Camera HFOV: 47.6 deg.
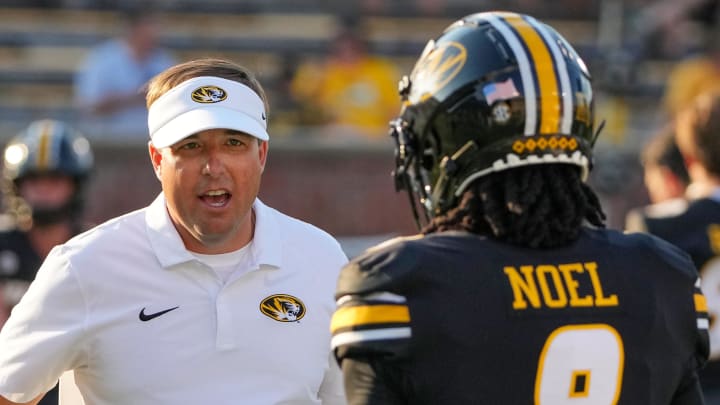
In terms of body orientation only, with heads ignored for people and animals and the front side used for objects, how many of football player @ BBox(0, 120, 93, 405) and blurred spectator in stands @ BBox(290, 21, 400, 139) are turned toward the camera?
2

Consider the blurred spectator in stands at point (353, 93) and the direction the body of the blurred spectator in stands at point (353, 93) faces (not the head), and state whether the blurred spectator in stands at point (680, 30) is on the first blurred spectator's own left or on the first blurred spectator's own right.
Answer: on the first blurred spectator's own left

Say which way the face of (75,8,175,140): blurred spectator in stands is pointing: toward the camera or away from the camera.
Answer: toward the camera

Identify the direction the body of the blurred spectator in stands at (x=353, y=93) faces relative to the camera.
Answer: toward the camera

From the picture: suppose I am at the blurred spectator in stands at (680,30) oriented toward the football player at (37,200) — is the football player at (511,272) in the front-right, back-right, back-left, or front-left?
front-left

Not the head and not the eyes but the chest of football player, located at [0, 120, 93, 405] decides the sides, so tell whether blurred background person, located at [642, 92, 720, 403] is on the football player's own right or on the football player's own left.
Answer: on the football player's own left

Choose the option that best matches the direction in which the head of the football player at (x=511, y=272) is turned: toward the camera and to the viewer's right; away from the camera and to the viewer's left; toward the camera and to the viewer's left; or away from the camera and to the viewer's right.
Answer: away from the camera and to the viewer's left

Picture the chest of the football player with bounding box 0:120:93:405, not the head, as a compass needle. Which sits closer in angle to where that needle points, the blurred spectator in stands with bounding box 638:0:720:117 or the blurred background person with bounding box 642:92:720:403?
the blurred background person

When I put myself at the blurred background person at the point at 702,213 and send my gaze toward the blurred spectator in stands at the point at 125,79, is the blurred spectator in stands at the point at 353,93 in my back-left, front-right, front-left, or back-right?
front-right

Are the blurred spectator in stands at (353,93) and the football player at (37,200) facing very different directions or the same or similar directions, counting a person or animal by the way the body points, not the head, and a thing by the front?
same or similar directions

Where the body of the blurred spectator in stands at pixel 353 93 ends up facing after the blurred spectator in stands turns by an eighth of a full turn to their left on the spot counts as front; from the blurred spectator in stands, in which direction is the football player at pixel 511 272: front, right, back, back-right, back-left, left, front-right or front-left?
front-right

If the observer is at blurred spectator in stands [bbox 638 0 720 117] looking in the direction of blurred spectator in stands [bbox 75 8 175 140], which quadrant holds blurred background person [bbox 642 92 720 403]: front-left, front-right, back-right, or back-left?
front-left
